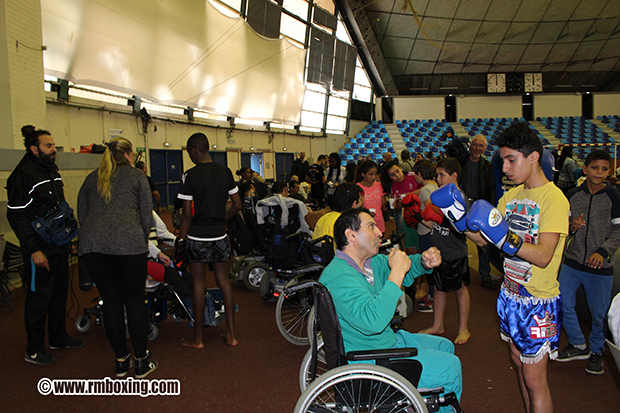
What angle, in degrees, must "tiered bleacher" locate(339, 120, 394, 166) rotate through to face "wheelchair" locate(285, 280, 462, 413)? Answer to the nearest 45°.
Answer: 0° — it already faces it

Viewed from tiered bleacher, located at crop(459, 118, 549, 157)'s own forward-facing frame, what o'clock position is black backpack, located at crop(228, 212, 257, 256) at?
The black backpack is roughly at 12 o'clock from the tiered bleacher.

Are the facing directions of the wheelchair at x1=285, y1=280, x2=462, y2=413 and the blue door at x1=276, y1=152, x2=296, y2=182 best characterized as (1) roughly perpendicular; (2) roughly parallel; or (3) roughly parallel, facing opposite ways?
roughly perpendicular

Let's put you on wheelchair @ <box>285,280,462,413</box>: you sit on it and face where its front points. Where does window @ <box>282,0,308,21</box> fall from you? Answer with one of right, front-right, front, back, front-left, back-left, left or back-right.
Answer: left

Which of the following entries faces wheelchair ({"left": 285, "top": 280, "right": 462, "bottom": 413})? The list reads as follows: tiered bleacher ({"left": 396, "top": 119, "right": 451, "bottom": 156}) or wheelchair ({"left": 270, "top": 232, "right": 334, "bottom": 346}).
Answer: the tiered bleacher

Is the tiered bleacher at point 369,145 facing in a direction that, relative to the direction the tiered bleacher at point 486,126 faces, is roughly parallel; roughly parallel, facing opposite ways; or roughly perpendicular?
roughly parallel

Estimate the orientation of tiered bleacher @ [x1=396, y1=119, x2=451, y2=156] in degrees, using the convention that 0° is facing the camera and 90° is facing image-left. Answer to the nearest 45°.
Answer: approximately 0°

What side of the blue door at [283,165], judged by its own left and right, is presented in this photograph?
front

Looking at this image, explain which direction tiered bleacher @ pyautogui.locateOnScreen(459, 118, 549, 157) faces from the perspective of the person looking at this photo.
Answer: facing the viewer

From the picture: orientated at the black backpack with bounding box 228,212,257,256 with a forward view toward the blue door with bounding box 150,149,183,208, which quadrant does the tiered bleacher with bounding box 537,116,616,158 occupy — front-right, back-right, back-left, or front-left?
front-right

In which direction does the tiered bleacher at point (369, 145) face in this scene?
toward the camera

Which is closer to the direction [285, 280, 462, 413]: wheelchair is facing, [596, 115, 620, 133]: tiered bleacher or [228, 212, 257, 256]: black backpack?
the tiered bleacher

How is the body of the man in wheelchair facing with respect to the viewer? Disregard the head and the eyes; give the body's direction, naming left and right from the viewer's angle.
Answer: facing to the right of the viewer

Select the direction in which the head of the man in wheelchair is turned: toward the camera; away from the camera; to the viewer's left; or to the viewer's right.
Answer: to the viewer's right

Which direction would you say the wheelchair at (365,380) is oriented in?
to the viewer's right
